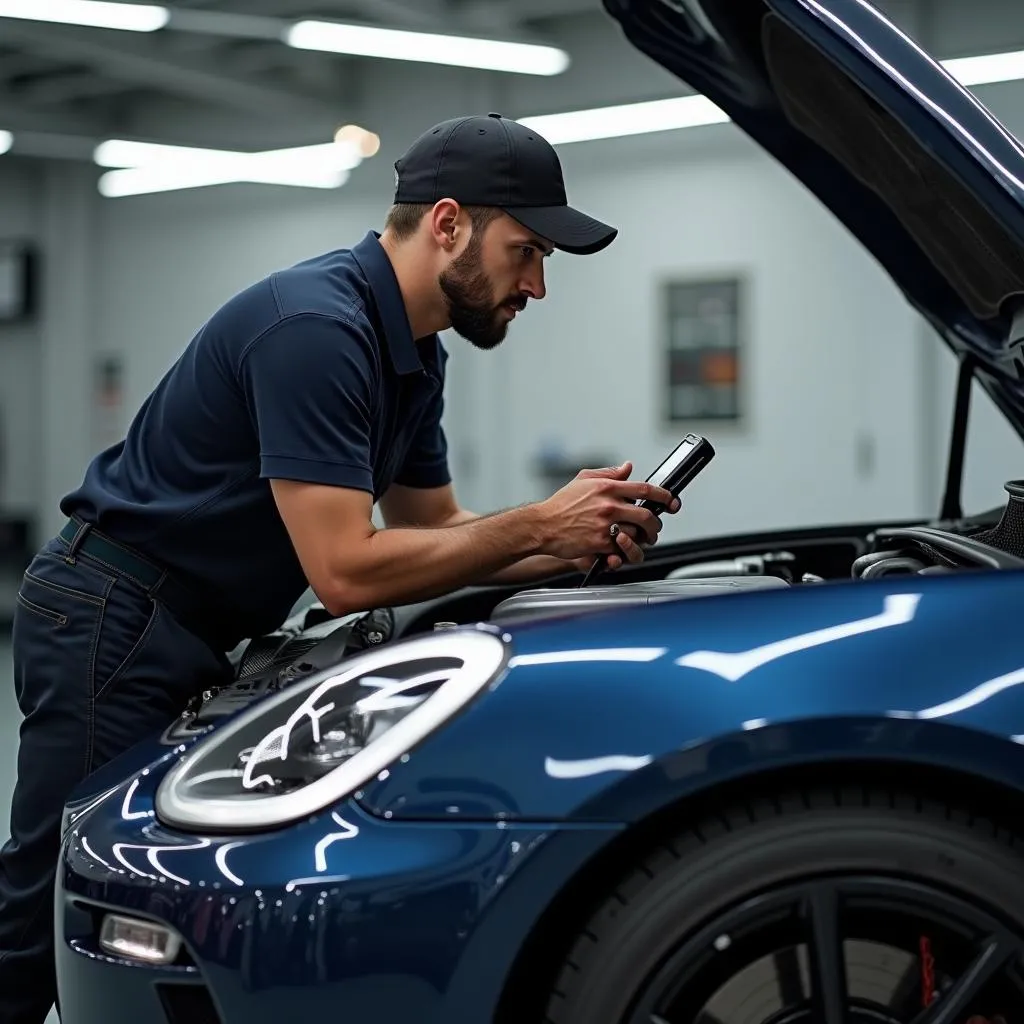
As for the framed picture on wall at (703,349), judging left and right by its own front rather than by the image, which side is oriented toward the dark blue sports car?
front

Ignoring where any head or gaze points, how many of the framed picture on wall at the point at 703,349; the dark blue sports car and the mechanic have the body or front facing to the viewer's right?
1

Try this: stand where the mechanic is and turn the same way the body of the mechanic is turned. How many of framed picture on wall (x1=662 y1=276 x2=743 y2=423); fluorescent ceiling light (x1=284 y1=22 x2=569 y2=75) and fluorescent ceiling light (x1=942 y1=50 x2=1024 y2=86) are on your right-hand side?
0

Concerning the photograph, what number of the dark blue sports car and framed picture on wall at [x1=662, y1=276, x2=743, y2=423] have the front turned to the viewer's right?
0

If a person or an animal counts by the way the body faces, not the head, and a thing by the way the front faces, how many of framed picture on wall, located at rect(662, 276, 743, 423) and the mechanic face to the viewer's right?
1

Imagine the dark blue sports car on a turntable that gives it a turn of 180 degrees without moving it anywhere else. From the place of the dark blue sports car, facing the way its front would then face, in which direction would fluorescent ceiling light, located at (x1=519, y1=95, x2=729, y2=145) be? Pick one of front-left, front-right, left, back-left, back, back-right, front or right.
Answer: front-left

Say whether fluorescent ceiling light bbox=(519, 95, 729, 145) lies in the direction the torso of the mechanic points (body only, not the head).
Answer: no

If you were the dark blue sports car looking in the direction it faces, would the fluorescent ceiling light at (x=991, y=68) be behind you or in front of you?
behind

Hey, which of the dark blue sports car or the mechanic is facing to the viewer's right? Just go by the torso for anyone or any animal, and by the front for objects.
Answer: the mechanic

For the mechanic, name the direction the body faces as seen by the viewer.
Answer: to the viewer's right

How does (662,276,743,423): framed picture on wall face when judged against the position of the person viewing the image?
facing the viewer

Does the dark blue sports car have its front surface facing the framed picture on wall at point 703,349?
no

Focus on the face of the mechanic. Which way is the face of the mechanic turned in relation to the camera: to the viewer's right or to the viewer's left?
to the viewer's right

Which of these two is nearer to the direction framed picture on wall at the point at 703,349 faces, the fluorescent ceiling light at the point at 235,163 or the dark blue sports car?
the dark blue sports car
